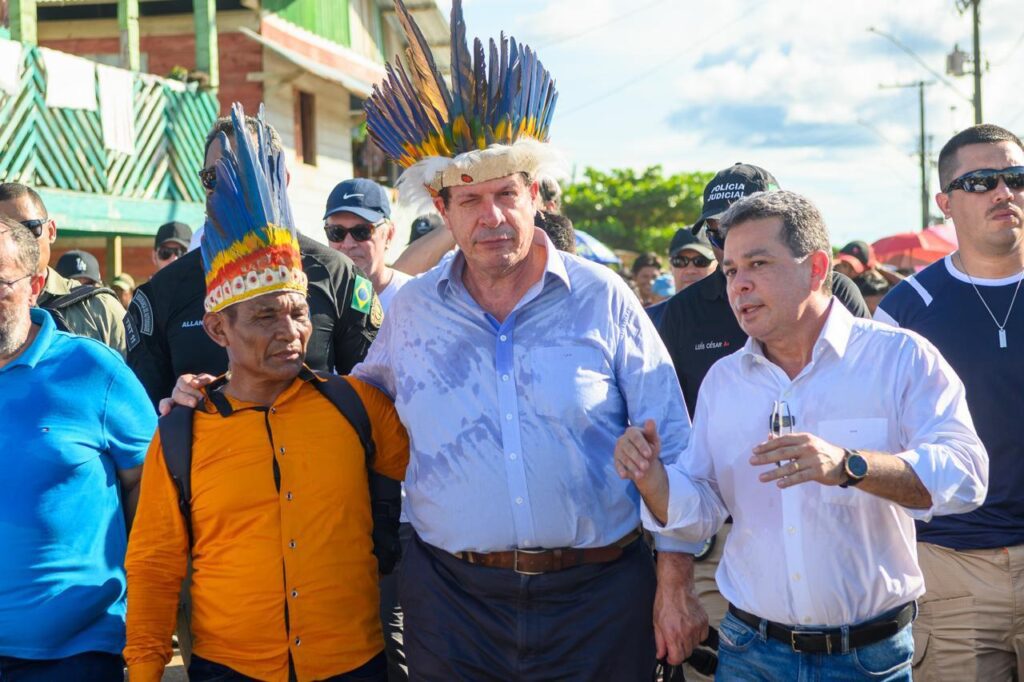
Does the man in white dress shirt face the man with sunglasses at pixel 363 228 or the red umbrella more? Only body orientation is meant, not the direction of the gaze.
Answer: the man with sunglasses

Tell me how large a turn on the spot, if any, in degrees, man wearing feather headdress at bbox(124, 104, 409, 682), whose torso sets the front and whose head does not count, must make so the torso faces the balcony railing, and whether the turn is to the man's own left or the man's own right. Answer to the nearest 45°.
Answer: approximately 180°

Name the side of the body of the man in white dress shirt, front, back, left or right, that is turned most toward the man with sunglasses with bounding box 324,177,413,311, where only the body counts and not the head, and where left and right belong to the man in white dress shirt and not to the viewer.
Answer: right

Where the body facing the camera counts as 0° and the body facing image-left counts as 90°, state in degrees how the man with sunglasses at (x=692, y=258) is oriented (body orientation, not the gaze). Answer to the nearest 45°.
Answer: approximately 0°

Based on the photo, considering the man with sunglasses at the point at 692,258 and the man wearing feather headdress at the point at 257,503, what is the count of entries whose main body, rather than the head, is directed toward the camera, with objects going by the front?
2

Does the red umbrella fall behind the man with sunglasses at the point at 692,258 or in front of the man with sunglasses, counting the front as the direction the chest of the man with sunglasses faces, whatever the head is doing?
behind

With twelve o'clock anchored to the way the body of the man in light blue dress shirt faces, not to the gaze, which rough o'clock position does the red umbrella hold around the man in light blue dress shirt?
The red umbrella is roughly at 7 o'clock from the man in light blue dress shirt.

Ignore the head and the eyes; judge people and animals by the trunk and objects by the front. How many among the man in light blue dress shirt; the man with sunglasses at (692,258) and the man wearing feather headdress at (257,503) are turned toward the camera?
3

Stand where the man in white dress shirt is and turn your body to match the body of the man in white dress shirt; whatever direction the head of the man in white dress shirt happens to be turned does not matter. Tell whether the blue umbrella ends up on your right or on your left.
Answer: on your right

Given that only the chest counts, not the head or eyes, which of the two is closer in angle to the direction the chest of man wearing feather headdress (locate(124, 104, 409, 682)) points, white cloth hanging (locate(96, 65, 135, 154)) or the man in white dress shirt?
the man in white dress shirt

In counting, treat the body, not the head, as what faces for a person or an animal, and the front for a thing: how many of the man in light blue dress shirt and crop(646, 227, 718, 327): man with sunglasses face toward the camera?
2

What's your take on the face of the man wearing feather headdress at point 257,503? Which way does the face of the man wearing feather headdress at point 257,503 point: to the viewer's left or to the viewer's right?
to the viewer's right

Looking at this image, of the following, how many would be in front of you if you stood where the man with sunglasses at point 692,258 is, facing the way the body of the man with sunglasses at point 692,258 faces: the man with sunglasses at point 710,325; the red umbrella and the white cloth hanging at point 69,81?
1

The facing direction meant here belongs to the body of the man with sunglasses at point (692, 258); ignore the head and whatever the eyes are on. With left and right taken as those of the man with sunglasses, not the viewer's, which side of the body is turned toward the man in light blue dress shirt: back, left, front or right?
front
